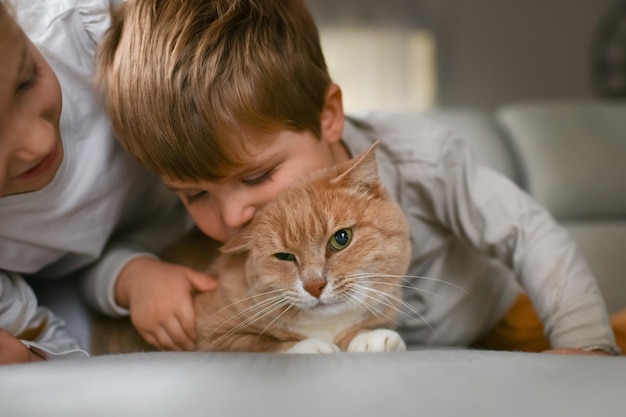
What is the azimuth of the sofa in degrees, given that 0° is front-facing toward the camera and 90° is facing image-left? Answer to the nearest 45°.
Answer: approximately 0°
